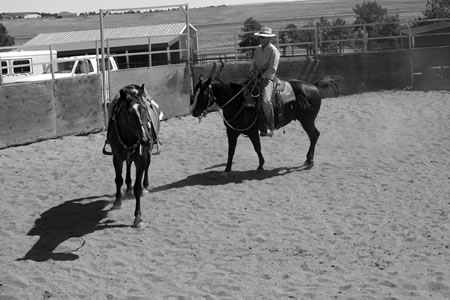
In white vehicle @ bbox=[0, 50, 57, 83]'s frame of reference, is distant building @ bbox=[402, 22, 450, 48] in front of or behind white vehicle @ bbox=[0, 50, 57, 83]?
in front

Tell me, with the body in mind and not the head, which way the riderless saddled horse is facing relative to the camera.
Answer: toward the camera

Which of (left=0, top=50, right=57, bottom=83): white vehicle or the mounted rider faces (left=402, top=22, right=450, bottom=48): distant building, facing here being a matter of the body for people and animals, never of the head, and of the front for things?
the white vehicle

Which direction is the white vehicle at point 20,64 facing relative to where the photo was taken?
to the viewer's right

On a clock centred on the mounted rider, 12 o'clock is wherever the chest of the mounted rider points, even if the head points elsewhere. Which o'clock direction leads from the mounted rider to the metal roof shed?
The metal roof shed is roughly at 4 o'clock from the mounted rider.

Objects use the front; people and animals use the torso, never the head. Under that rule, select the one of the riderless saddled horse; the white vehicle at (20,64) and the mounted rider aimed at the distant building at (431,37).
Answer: the white vehicle

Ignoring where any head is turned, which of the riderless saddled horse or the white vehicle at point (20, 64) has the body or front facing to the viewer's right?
the white vehicle

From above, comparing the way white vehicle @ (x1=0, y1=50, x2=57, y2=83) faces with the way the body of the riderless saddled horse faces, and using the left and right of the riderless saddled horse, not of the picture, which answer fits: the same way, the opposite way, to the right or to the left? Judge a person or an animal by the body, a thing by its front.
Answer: to the left

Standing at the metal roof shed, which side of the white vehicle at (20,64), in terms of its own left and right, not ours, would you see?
left

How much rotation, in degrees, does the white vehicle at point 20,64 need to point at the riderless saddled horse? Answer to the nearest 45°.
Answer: approximately 90° to its right

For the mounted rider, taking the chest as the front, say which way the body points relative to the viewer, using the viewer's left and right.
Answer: facing the viewer and to the left of the viewer
